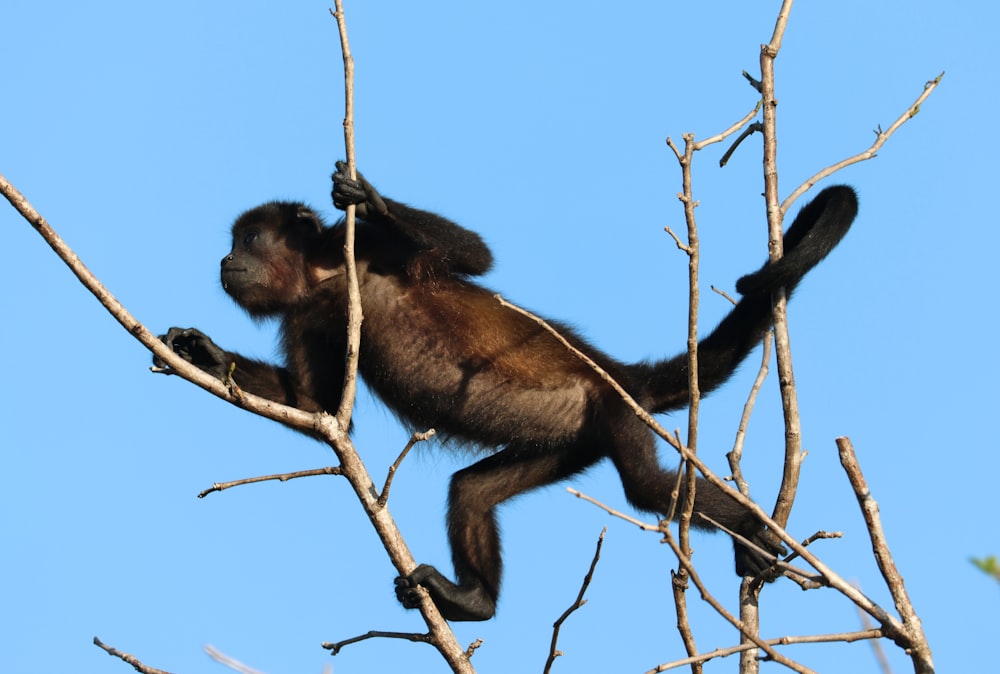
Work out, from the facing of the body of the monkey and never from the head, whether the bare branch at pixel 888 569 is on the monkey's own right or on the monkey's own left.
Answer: on the monkey's own left

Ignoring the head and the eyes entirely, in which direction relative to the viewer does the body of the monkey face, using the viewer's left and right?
facing to the left of the viewer

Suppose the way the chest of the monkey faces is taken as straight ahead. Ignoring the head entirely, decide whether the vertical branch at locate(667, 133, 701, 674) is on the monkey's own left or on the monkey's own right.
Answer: on the monkey's own left
